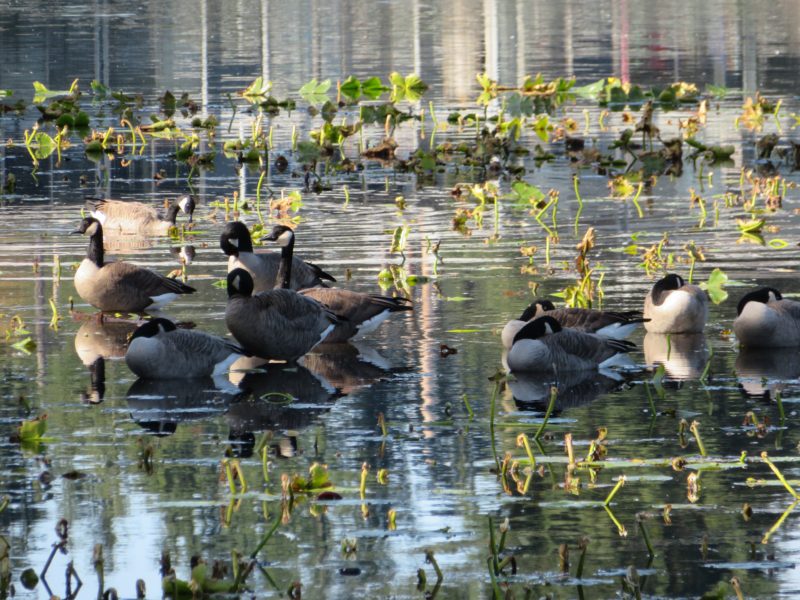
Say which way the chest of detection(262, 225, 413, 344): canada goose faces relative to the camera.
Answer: to the viewer's left

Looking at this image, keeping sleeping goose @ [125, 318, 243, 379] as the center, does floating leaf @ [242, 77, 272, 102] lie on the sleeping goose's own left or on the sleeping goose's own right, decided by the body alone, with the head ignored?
on the sleeping goose's own right

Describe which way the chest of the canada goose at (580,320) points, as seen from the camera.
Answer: to the viewer's left

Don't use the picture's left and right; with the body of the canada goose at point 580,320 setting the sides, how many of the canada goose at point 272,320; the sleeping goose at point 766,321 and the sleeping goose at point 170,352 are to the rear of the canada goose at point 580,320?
1

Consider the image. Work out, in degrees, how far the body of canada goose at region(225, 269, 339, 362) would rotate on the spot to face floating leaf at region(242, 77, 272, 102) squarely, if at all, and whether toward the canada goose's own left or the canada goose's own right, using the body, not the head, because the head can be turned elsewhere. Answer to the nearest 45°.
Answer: approximately 90° to the canada goose's own right

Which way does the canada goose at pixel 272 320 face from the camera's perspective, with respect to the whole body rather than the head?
to the viewer's left

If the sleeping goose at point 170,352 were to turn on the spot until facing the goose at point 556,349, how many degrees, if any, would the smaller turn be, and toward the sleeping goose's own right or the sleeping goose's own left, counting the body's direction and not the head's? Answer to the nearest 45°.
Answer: approximately 180°

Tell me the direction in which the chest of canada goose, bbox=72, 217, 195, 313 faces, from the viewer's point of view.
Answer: to the viewer's left

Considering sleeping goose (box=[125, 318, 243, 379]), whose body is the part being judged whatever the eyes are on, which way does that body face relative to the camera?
to the viewer's left

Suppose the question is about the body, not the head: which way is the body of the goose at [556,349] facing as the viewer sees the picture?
to the viewer's left
